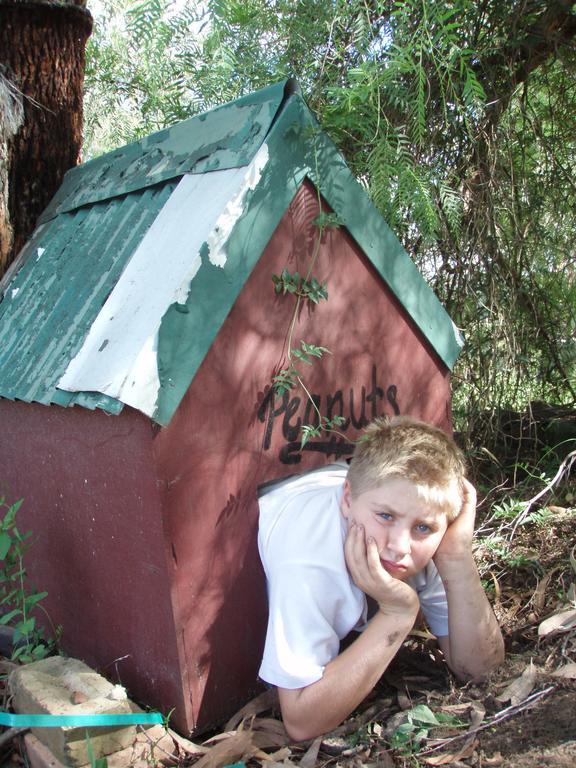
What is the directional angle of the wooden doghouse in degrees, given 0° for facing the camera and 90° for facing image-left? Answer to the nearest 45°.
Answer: approximately 315°

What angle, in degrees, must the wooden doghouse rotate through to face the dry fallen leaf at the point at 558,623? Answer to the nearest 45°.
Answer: approximately 45° to its left

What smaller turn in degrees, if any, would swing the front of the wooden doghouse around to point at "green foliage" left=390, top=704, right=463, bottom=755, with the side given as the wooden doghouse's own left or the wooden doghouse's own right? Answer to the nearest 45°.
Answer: approximately 45° to the wooden doghouse's own left
